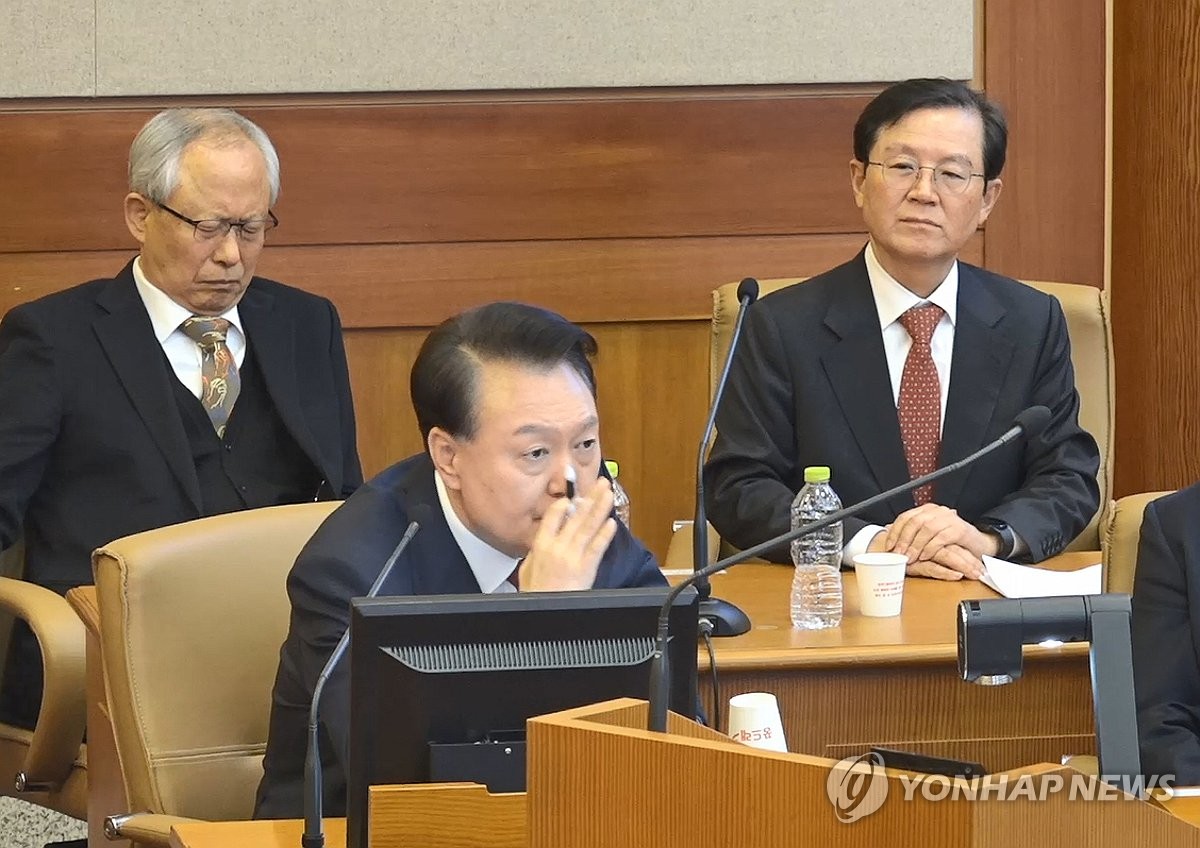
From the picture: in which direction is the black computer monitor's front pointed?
away from the camera

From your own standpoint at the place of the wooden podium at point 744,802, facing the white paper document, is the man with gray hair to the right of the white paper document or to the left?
left

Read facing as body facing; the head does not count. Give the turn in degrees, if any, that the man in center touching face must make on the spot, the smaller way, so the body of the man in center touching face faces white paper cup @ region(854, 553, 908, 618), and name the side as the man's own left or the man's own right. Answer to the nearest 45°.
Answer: approximately 90° to the man's own left

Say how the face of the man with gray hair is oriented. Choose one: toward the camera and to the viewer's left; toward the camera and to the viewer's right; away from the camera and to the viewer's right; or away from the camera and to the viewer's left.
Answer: toward the camera and to the viewer's right

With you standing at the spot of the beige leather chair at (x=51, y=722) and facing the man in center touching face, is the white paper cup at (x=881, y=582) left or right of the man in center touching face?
left
